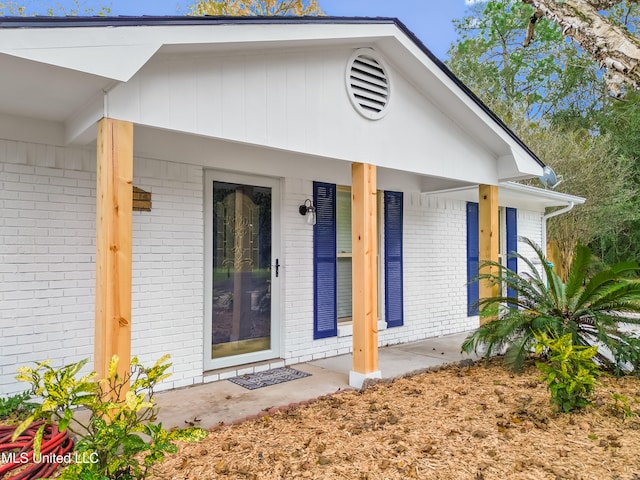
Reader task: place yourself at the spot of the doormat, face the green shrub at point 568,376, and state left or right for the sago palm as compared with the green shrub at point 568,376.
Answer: left

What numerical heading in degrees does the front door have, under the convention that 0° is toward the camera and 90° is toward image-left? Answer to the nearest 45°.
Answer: approximately 315°

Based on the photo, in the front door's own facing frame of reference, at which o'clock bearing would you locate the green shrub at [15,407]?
The green shrub is roughly at 3 o'clock from the front door.

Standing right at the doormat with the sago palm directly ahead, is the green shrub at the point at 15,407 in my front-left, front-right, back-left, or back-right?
back-right

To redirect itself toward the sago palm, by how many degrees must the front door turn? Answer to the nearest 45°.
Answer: approximately 45° to its left
